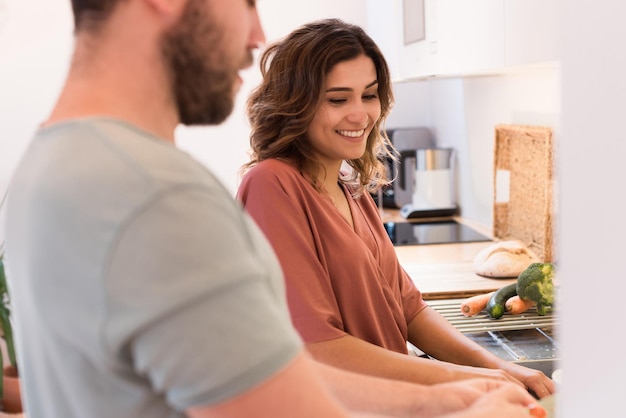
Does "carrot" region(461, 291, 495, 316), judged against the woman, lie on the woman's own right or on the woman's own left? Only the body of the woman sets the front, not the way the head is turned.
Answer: on the woman's own left

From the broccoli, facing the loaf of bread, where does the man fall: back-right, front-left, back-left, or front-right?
back-left

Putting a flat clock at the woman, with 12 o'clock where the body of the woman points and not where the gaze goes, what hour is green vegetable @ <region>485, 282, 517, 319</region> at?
The green vegetable is roughly at 9 o'clock from the woman.

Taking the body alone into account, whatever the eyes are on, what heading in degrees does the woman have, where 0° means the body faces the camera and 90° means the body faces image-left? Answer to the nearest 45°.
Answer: approximately 315°

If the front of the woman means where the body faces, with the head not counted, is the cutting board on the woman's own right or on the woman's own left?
on the woman's own left

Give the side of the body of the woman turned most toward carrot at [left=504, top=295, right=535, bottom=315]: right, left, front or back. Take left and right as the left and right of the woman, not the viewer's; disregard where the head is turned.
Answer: left

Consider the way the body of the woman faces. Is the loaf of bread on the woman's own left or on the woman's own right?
on the woman's own left

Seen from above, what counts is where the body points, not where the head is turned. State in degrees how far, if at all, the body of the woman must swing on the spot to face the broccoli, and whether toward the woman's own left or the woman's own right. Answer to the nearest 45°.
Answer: approximately 90° to the woman's own left

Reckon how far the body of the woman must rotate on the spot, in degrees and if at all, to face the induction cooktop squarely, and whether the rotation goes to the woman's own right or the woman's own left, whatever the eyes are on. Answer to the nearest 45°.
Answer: approximately 135° to the woman's own left

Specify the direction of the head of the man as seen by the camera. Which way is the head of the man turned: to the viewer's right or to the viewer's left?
to the viewer's right
